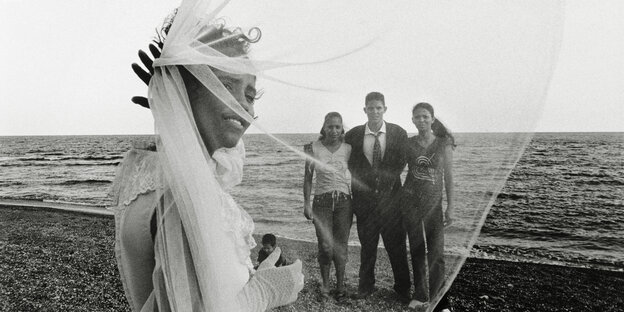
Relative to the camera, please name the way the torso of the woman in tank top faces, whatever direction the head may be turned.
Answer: toward the camera

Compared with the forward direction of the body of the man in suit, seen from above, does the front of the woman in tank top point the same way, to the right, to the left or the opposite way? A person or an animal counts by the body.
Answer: the same way

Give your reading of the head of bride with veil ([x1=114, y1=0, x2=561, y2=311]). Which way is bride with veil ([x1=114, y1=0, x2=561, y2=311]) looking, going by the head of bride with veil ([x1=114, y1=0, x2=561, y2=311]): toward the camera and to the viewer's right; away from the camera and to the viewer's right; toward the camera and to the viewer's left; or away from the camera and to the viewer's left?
toward the camera and to the viewer's right

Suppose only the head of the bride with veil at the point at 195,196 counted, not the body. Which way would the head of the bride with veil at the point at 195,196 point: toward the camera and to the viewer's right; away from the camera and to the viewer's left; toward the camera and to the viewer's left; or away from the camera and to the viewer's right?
toward the camera and to the viewer's right

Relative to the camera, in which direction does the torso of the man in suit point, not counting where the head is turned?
toward the camera

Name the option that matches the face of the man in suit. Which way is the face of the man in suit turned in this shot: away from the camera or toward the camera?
toward the camera

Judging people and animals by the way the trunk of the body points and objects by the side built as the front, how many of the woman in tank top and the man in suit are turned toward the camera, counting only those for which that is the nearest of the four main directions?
2
